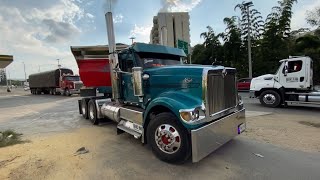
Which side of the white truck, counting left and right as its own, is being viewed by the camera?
left

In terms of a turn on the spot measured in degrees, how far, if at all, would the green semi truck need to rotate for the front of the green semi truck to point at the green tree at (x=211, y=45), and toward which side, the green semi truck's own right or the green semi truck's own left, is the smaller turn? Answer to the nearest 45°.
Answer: approximately 135° to the green semi truck's own left

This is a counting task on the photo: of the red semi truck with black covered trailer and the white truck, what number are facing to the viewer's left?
1

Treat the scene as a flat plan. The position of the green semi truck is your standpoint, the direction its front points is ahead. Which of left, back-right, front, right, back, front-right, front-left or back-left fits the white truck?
left

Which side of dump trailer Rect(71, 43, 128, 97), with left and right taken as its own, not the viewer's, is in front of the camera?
right

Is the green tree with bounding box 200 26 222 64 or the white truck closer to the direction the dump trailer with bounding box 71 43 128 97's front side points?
the white truck

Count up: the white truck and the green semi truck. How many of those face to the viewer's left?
1

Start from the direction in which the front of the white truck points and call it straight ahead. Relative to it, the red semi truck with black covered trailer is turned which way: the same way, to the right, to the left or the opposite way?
the opposite way

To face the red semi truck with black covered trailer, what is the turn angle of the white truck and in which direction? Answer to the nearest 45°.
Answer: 0° — it already faces it

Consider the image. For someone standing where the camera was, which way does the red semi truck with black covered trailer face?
facing the viewer and to the right of the viewer

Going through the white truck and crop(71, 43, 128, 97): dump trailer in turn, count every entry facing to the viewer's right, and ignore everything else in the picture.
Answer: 1
